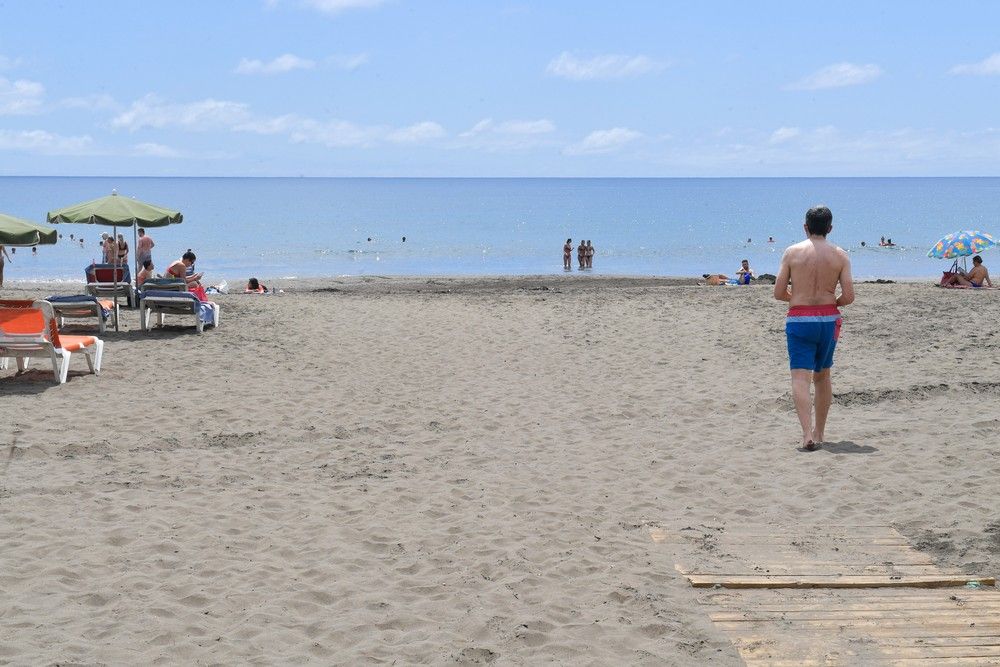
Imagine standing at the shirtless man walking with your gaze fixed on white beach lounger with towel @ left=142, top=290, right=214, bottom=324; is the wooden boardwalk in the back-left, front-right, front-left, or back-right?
back-left

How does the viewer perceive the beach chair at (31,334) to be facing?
facing away from the viewer and to the right of the viewer

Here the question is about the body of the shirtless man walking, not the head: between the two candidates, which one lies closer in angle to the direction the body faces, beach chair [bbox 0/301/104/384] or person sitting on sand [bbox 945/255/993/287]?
the person sitting on sand

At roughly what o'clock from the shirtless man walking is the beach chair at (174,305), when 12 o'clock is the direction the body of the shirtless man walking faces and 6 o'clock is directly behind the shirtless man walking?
The beach chair is roughly at 10 o'clock from the shirtless man walking.

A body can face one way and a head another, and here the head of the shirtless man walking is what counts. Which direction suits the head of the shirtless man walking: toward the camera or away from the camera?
away from the camera

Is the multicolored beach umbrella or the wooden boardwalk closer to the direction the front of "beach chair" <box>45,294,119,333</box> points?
the multicolored beach umbrella

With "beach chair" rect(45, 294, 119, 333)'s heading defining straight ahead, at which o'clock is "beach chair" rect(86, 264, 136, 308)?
"beach chair" rect(86, 264, 136, 308) is roughly at 11 o'clock from "beach chair" rect(45, 294, 119, 333).

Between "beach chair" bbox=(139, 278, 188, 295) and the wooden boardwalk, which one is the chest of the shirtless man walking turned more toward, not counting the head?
the beach chair

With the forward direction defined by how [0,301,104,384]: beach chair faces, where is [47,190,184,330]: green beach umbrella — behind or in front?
in front

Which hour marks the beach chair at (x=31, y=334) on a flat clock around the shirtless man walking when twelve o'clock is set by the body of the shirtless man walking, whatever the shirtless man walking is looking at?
The beach chair is roughly at 9 o'clock from the shirtless man walking.

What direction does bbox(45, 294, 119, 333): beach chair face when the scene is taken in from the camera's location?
facing away from the viewer and to the right of the viewer

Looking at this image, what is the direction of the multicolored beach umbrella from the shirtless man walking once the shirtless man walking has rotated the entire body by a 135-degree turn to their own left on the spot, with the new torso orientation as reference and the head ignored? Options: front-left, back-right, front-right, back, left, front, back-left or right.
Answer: back-right

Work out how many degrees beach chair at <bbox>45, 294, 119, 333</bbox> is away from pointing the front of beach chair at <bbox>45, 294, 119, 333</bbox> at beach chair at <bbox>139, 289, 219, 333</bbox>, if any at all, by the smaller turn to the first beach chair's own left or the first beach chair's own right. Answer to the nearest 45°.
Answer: approximately 45° to the first beach chair's own right

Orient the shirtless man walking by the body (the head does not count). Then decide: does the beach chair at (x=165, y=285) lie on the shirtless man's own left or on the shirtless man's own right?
on the shirtless man's own left

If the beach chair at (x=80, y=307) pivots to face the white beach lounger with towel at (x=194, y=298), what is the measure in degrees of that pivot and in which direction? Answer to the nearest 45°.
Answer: approximately 45° to its right

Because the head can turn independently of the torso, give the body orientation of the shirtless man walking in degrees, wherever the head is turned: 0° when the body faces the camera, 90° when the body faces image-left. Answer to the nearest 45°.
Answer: approximately 180°
